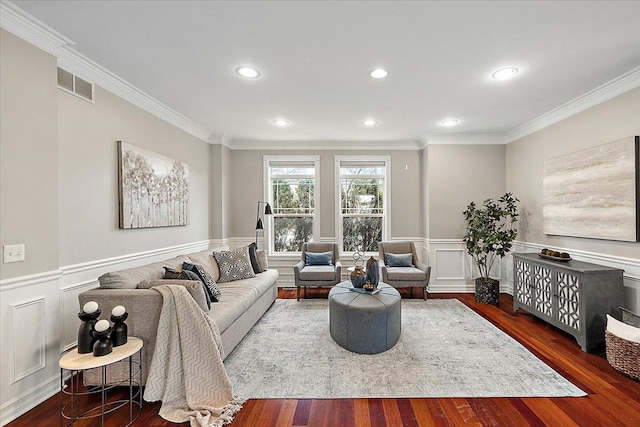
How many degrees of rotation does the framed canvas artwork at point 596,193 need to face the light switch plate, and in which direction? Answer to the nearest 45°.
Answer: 0° — it already faces it

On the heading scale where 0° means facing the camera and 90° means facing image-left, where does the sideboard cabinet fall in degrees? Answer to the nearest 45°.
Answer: approximately 45°

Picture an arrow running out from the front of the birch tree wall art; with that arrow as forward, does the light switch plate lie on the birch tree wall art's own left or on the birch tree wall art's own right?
on the birch tree wall art's own right

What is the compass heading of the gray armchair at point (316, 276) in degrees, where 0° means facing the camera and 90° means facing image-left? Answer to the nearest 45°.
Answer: approximately 0°

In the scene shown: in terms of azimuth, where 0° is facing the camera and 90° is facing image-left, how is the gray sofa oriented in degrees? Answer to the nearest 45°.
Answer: approximately 315°

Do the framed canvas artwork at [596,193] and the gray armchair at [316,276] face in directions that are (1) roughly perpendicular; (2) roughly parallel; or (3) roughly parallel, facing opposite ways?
roughly perpendicular
